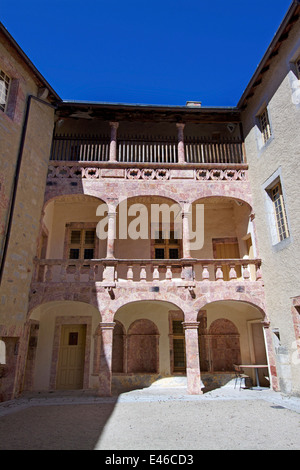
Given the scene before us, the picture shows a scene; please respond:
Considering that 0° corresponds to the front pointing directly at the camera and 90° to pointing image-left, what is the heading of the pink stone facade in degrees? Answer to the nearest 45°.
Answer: approximately 0°
